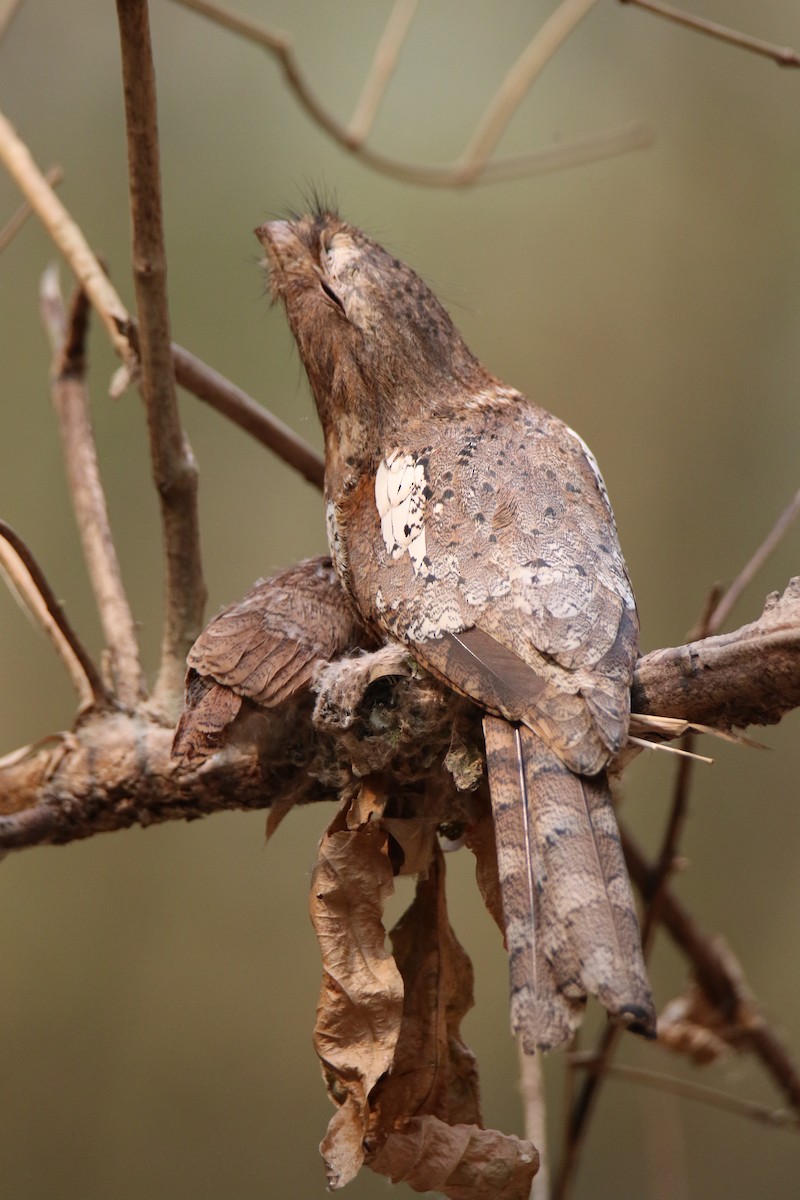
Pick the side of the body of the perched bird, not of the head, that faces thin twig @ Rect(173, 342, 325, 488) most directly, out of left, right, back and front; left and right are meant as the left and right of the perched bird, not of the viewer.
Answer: front

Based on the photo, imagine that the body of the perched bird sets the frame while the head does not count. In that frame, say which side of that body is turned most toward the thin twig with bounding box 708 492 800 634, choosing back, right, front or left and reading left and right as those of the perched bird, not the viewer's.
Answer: right

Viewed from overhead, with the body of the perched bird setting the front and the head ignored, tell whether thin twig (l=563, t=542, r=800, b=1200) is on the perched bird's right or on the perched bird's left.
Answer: on the perched bird's right

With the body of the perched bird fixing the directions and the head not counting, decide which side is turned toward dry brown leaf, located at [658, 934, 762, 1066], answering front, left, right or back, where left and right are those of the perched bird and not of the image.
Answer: right

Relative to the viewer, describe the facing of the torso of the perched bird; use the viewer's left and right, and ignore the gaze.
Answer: facing away from the viewer and to the left of the viewer
